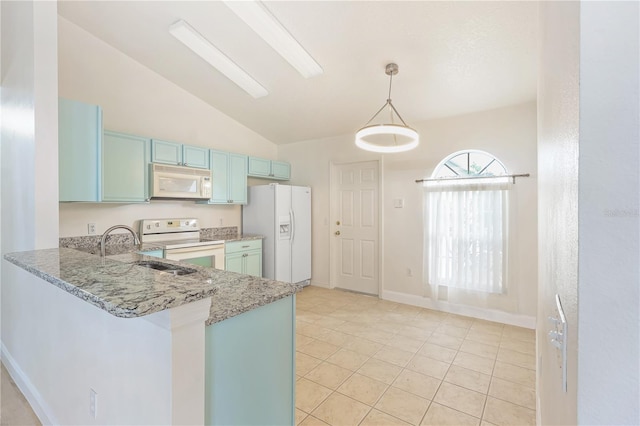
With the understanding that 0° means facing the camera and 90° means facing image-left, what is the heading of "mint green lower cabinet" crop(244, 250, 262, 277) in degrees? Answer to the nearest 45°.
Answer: approximately 315°

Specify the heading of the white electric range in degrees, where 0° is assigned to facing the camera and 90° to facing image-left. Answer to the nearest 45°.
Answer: approximately 315°

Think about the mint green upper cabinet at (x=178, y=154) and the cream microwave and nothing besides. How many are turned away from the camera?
0

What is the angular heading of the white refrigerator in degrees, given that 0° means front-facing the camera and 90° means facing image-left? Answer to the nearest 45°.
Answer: approximately 315°

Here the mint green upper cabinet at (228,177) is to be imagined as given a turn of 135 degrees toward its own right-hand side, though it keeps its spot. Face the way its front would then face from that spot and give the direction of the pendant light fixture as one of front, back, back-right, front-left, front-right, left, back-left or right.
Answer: back-left

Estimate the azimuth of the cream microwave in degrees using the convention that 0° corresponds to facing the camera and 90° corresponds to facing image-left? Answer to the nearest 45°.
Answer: approximately 315°

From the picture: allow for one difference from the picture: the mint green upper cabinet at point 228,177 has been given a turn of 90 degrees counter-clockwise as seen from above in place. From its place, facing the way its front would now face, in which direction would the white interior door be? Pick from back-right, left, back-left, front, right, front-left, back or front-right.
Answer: front-right
